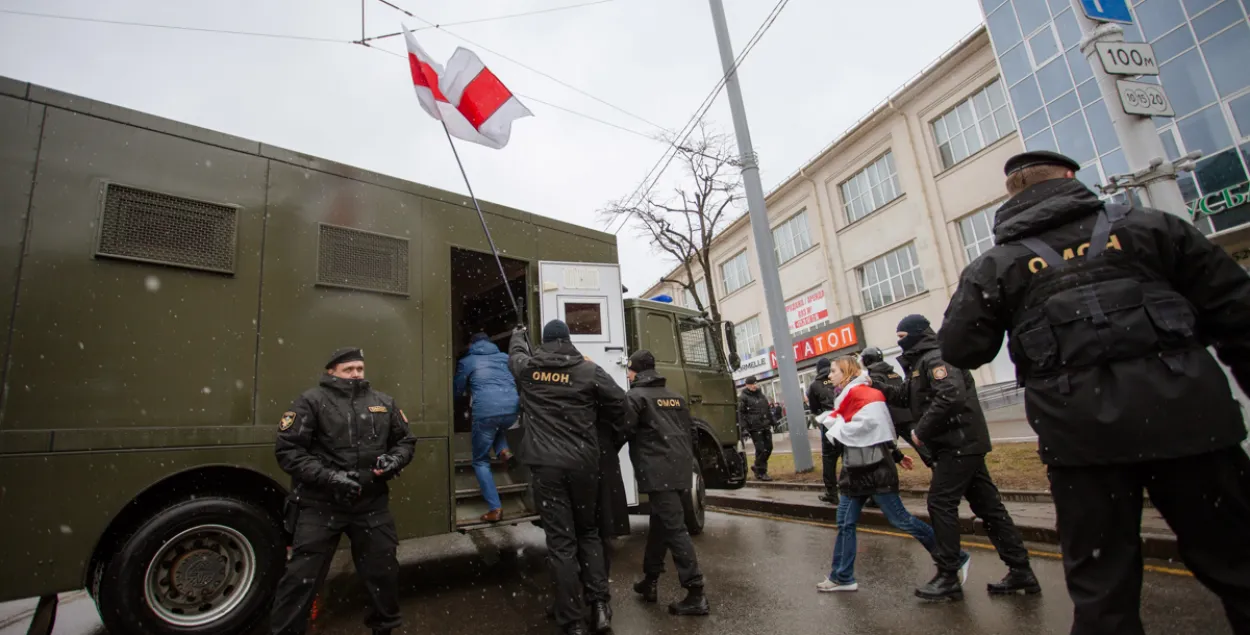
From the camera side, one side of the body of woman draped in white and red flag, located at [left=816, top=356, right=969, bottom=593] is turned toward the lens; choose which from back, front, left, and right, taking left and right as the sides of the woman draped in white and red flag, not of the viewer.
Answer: left

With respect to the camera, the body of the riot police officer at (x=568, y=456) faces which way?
away from the camera

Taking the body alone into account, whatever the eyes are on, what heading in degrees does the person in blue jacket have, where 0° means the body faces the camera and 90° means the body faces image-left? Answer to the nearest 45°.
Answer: approximately 135°

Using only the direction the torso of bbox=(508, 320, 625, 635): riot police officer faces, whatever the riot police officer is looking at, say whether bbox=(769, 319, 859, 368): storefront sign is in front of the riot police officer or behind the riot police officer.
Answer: in front

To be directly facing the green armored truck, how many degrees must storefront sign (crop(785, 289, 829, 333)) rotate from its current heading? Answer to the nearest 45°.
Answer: approximately 45° to its left

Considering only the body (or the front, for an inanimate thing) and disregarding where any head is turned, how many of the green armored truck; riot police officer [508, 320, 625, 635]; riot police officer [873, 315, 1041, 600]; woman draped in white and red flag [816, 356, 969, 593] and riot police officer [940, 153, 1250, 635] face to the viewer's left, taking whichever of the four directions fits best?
2

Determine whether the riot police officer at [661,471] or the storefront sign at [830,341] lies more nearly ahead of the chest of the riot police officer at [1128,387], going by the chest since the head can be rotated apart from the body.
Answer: the storefront sign

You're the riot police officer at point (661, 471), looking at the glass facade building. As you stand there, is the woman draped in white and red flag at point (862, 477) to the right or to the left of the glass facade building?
right

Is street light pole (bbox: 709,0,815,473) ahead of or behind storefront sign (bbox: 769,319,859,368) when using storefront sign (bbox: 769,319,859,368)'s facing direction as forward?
ahead

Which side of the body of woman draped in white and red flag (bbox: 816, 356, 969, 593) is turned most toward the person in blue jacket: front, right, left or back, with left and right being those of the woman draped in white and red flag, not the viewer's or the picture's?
front

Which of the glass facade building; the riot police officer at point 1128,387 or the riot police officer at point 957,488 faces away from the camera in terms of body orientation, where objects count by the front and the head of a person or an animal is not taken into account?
the riot police officer at point 1128,387

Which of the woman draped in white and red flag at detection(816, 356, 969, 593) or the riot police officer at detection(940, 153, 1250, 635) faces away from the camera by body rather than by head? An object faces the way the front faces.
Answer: the riot police officer

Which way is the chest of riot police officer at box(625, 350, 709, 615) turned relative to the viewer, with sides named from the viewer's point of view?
facing away from the viewer and to the left of the viewer

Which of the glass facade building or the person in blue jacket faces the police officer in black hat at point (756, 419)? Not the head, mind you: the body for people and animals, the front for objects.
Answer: the glass facade building

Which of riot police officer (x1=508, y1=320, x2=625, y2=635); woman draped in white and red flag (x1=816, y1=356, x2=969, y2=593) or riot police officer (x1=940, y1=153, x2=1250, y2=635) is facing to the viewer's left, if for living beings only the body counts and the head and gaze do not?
the woman draped in white and red flag

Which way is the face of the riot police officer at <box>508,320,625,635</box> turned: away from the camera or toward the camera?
away from the camera

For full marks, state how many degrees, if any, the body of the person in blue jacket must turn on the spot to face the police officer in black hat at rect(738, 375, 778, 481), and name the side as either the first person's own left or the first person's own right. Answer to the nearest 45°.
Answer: approximately 90° to the first person's own right

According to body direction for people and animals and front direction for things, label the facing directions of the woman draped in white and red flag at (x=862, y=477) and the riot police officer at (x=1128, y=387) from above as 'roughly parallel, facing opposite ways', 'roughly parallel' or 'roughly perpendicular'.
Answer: roughly perpendicular

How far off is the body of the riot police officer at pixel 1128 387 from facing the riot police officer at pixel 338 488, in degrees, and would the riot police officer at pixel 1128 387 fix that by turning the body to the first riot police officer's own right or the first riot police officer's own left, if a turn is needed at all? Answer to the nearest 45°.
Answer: approximately 90° to the first riot police officer's own left

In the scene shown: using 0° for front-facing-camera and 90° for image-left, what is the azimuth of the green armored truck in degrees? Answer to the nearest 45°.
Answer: approximately 225°
